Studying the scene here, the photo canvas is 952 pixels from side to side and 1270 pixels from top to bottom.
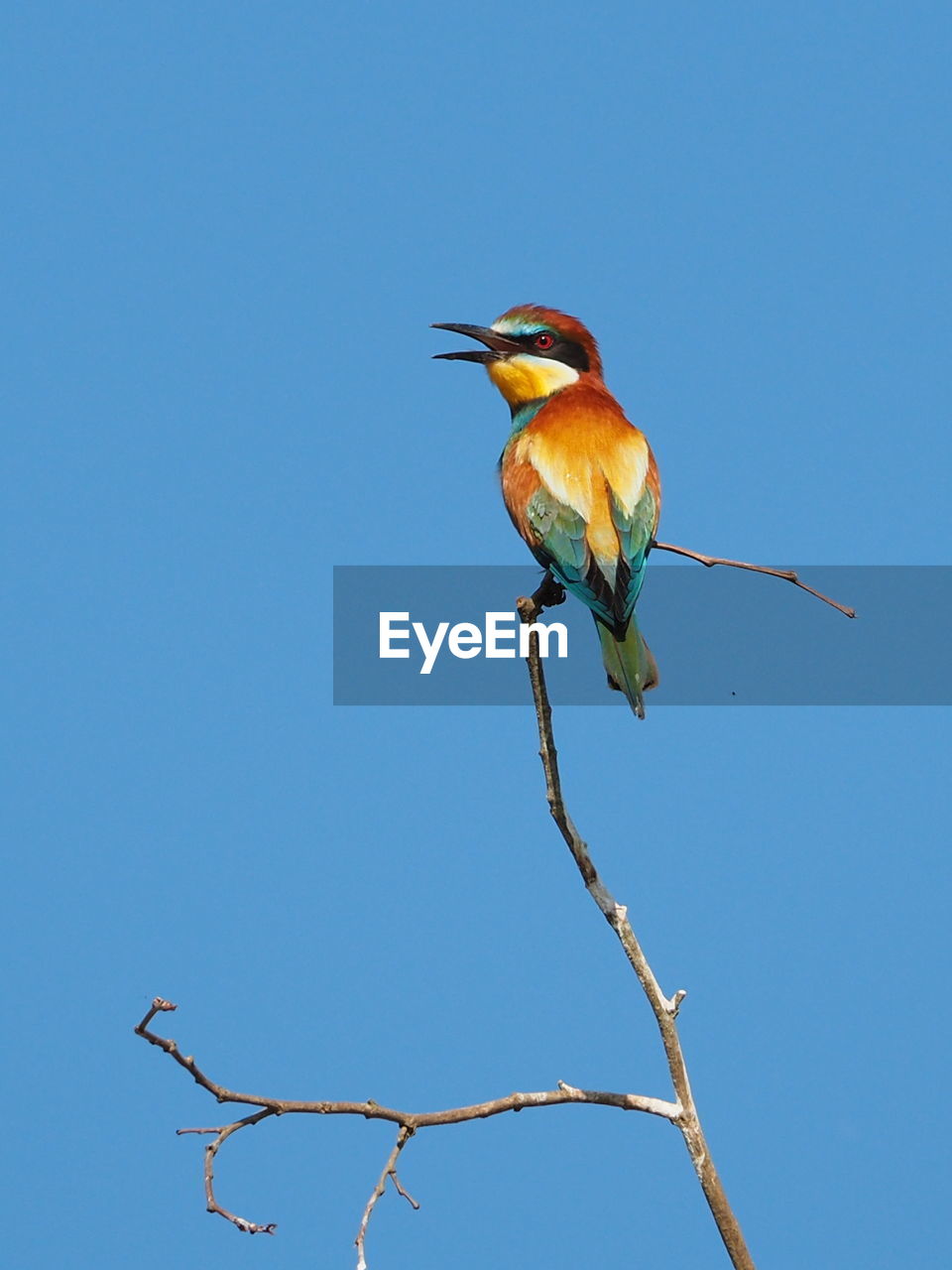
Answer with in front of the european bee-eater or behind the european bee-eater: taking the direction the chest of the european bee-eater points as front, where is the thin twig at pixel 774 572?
behind

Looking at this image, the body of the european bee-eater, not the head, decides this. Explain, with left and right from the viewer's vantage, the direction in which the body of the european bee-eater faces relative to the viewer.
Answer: facing away from the viewer and to the left of the viewer
